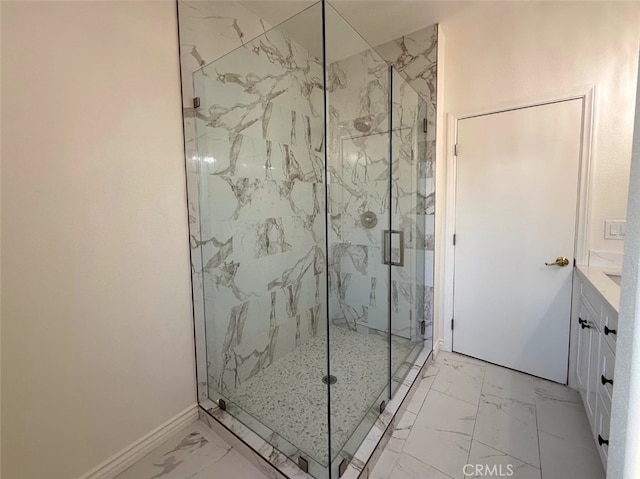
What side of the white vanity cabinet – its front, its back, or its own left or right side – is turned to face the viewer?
left

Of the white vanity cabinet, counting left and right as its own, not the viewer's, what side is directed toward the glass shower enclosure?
front

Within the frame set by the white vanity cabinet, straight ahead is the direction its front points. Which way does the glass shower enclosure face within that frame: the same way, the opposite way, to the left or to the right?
the opposite way

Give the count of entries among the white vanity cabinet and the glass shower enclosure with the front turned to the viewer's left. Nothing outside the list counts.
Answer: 1

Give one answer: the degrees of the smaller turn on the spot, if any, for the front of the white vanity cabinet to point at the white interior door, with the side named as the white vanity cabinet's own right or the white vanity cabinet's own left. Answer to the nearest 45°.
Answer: approximately 45° to the white vanity cabinet's own right

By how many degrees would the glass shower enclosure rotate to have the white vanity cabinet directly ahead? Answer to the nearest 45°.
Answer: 0° — it already faces it

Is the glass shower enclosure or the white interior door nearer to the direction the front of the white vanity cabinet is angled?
the glass shower enclosure

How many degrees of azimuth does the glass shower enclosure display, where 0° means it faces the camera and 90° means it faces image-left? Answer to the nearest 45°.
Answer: approximately 315°
